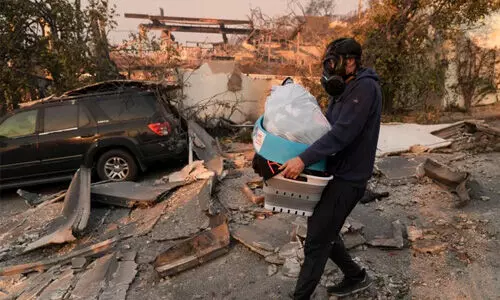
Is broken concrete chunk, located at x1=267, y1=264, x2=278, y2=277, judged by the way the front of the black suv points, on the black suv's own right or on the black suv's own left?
on the black suv's own left

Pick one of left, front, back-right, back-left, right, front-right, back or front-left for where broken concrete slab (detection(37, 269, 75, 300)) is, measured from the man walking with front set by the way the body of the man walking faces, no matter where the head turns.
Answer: front

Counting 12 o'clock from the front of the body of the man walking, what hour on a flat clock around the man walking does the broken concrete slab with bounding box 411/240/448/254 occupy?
The broken concrete slab is roughly at 4 o'clock from the man walking.

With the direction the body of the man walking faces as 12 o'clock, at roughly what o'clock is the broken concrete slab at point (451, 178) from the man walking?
The broken concrete slab is roughly at 4 o'clock from the man walking.

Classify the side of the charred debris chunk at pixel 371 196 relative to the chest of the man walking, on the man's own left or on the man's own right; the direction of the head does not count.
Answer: on the man's own right

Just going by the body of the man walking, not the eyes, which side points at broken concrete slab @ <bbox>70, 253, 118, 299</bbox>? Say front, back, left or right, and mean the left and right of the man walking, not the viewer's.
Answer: front

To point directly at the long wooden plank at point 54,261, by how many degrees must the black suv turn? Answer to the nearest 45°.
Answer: approximately 90° to its left

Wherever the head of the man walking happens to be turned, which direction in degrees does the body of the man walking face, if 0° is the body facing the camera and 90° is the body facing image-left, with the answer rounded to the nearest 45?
approximately 90°

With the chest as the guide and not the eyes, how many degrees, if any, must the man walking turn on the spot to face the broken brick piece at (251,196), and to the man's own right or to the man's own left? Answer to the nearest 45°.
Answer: approximately 45° to the man's own right

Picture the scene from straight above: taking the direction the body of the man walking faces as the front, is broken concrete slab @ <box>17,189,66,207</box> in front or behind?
in front

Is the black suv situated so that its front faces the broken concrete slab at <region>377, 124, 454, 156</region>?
no

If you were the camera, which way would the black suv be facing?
facing to the left of the viewer

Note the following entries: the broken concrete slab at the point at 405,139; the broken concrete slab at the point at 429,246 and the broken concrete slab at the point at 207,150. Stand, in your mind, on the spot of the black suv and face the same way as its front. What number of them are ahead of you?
0

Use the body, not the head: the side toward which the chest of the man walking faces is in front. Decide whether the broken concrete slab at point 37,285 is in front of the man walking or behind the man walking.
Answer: in front

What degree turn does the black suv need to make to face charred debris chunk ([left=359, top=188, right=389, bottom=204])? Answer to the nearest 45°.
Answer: approximately 135° to its left

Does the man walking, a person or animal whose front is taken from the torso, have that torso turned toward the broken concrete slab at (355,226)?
no

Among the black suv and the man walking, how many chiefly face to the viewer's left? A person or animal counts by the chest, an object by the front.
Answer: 2

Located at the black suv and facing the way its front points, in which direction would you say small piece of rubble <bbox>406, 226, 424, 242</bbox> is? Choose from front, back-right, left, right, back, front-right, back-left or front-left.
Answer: back-left
